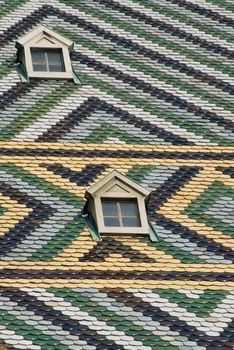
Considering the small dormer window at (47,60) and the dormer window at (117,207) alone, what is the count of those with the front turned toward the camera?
2

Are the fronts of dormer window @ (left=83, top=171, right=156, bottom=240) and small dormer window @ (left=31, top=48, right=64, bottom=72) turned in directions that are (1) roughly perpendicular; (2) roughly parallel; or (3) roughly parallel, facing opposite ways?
roughly parallel

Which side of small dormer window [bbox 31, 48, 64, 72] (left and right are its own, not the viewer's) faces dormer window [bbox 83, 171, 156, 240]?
front

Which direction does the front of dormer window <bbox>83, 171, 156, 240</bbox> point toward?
toward the camera

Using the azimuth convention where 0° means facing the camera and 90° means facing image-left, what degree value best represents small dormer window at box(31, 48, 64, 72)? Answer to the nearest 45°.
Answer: approximately 0°
